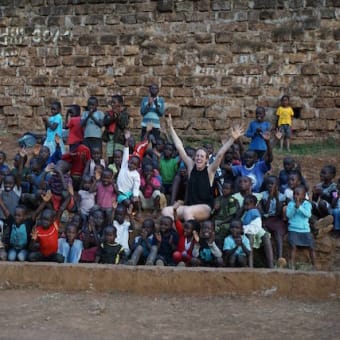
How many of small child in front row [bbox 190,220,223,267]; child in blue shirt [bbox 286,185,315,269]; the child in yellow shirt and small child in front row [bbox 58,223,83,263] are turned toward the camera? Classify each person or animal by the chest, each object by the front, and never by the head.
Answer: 4

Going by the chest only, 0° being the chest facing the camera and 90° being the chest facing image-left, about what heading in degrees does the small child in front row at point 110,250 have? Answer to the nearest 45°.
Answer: approximately 0°

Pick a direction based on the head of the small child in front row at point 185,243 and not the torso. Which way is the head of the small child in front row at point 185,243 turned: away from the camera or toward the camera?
toward the camera

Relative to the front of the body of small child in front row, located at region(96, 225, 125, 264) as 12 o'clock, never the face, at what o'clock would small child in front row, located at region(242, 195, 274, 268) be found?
small child in front row, located at region(242, 195, 274, 268) is roughly at 9 o'clock from small child in front row, located at region(96, 225, 125, 264).

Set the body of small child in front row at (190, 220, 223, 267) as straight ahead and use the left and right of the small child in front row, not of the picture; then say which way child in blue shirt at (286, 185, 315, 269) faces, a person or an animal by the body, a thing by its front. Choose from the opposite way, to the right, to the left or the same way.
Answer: the same way

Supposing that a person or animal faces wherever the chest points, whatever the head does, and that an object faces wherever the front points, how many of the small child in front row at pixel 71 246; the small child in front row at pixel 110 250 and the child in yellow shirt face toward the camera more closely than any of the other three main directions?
3

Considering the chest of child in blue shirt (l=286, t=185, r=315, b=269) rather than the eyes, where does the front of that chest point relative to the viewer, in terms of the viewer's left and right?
facing the viewer

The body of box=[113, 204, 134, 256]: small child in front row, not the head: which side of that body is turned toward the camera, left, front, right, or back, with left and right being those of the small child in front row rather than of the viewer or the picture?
front

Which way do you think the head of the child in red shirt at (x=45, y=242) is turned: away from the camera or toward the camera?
toward the camera

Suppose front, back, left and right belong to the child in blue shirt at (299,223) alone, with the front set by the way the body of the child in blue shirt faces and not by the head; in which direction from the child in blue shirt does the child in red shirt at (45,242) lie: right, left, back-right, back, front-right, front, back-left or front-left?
right

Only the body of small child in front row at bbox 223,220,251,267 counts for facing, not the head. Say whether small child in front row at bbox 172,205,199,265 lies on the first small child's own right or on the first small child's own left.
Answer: on the first small child's own right

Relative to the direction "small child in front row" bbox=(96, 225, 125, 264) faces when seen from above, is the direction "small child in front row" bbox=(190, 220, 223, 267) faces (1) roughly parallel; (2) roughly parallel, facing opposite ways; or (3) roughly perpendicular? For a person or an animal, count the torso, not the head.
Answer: roughly parallel

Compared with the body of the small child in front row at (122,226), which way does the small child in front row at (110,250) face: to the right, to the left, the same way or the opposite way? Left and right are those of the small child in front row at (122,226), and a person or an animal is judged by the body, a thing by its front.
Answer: the same way

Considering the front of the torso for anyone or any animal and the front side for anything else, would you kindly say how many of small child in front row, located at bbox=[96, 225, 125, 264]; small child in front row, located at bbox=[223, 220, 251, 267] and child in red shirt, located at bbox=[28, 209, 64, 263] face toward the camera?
3

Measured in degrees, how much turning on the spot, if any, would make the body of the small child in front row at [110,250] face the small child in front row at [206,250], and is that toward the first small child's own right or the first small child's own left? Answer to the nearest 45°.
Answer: approximately 90° to the first small child's own left

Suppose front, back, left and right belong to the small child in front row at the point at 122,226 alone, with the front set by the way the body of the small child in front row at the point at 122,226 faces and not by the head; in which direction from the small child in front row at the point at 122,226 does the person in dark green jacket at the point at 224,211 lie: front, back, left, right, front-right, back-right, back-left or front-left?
left

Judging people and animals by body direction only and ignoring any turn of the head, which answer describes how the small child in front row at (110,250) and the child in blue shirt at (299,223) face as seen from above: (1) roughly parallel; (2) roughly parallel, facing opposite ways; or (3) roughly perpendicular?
roughly parallel

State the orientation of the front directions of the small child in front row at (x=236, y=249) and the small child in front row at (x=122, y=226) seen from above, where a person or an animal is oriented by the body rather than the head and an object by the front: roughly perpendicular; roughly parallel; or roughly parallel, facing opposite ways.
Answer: roughly parallel
